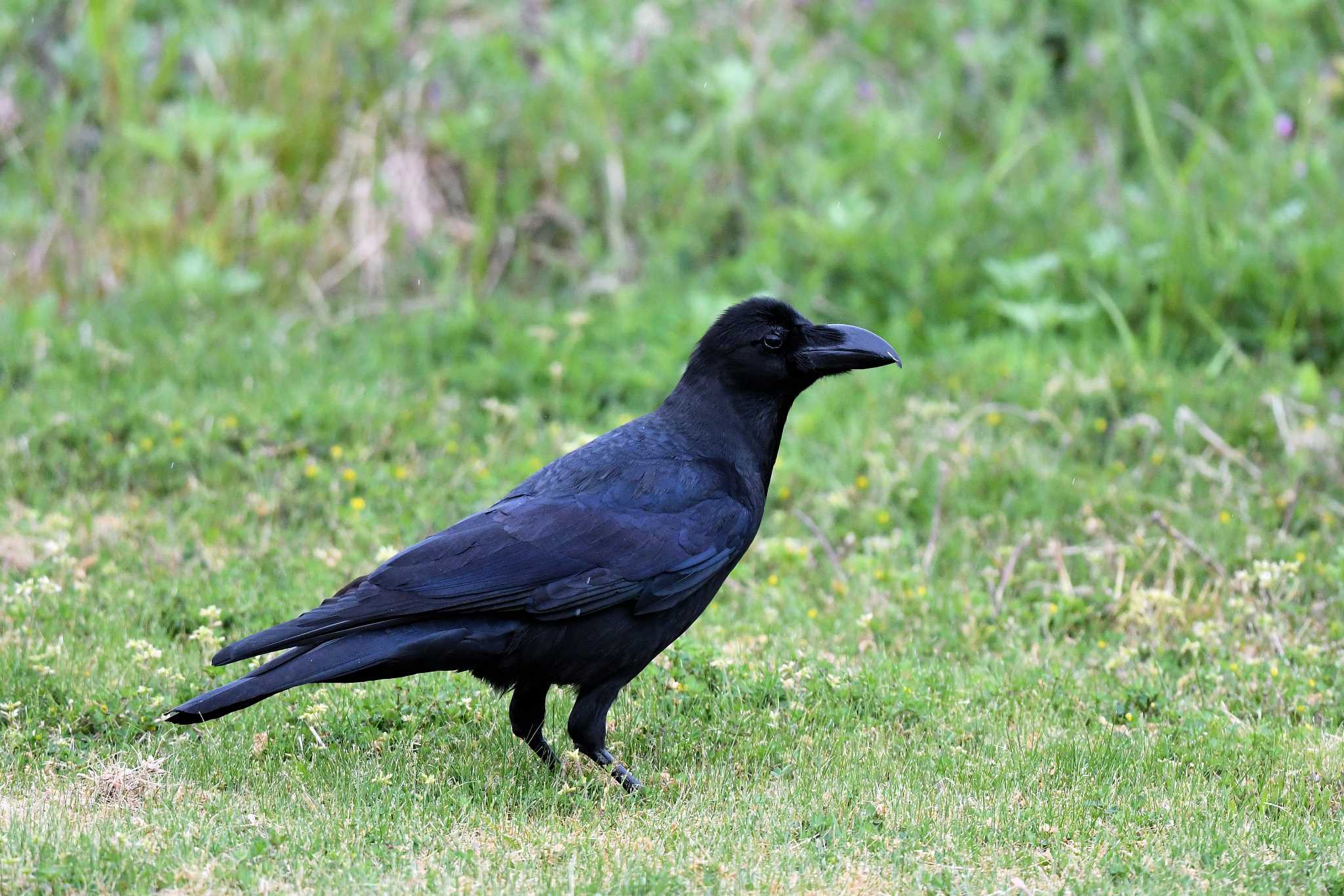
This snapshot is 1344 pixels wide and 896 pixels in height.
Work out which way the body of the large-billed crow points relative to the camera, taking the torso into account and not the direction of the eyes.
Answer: to the viewer's right
